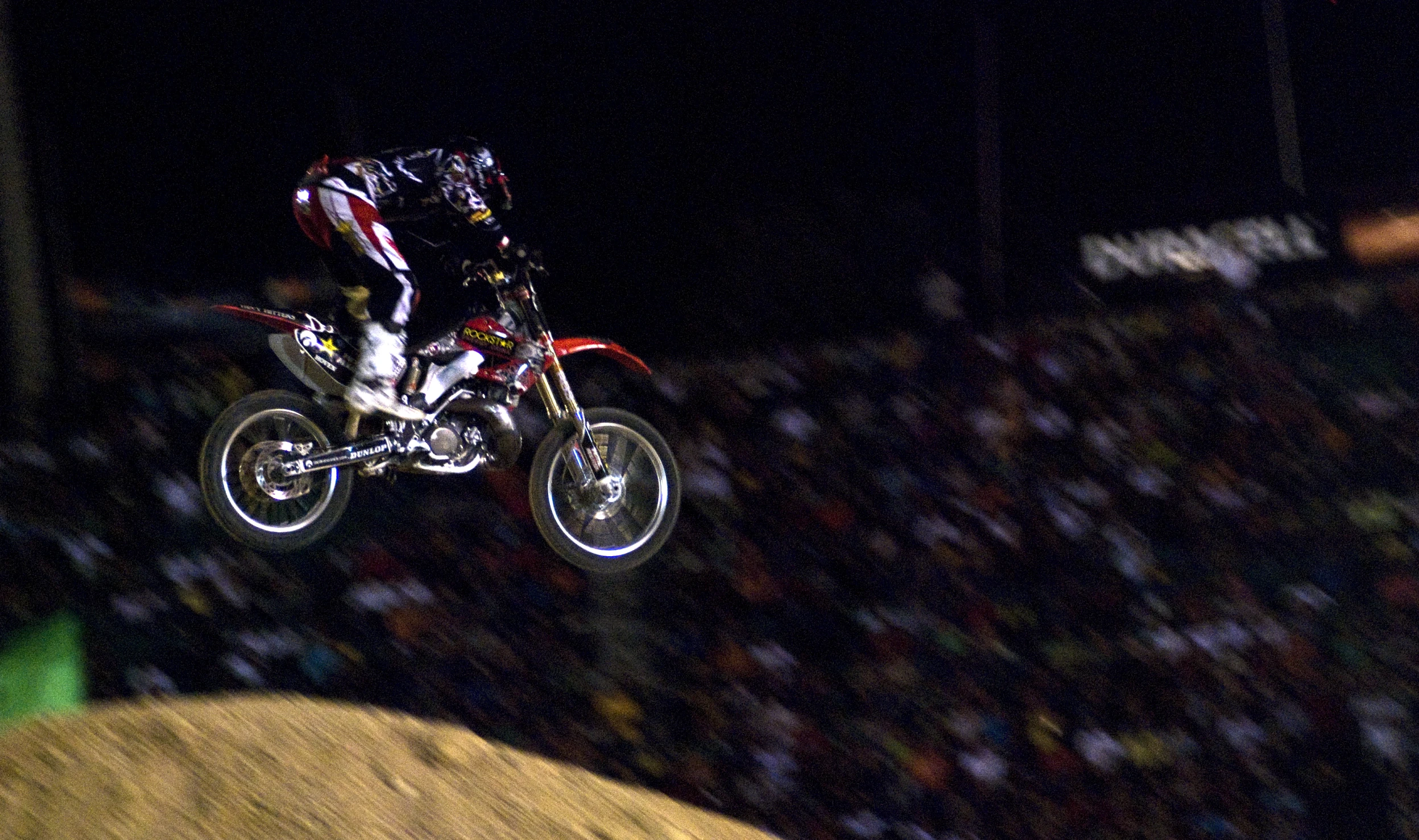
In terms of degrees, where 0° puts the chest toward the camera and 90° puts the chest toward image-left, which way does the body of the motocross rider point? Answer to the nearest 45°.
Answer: approximately 270°

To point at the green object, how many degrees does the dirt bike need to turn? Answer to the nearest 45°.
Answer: approximately 135° to its left

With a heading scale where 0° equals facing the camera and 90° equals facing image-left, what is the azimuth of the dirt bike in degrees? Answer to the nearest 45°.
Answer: approximately 270°
